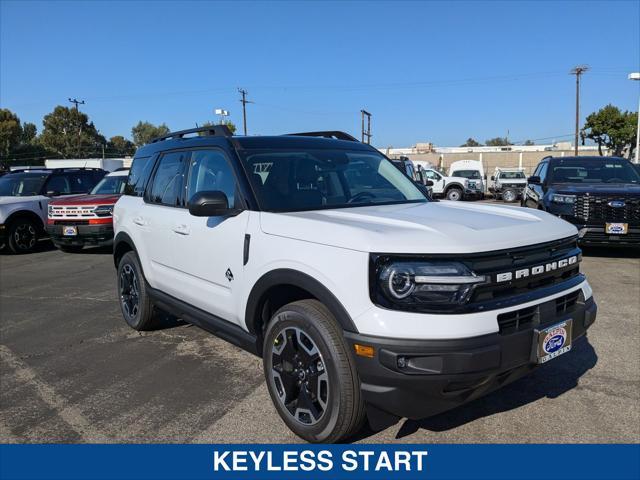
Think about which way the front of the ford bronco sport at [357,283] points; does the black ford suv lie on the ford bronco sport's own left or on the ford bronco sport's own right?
on the ford bronco sport's own left

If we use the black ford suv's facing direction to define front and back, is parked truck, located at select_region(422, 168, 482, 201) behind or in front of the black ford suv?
behind

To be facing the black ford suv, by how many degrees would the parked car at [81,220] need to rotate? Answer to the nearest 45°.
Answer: approximately 90° to its left

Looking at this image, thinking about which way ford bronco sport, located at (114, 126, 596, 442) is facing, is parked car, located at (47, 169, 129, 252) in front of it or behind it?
behind

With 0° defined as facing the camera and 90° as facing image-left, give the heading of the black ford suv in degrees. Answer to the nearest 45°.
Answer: approximately 315°

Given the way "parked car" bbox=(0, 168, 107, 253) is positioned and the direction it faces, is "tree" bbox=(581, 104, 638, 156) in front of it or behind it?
behind

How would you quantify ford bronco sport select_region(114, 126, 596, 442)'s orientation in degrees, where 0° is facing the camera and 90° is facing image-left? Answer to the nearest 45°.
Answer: approximately 315°

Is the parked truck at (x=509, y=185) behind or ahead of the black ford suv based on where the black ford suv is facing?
behind
